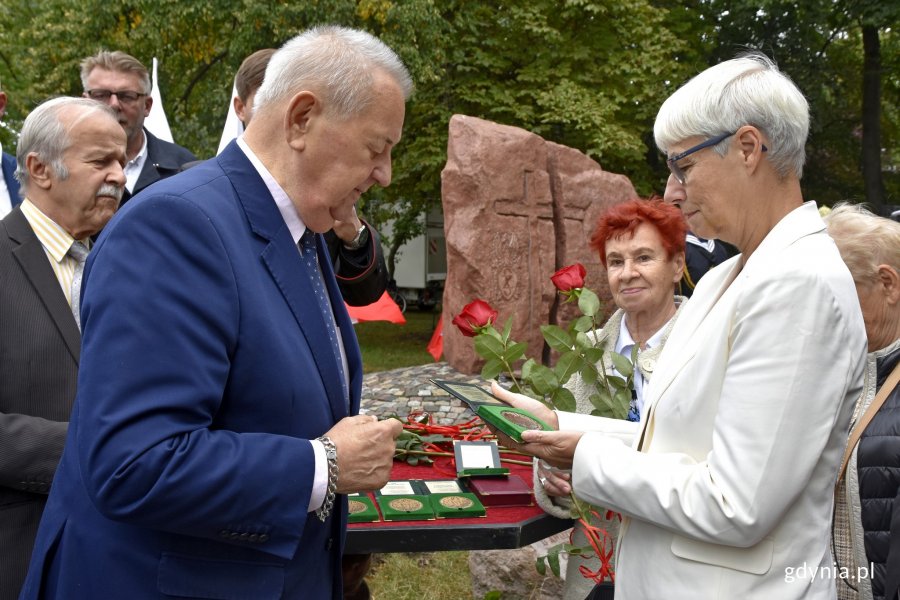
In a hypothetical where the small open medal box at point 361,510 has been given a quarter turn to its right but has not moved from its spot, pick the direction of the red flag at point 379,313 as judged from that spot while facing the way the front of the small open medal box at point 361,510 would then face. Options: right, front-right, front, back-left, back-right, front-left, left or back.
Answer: right

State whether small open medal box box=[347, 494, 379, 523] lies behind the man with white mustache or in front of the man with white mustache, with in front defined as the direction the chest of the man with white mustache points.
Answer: in front

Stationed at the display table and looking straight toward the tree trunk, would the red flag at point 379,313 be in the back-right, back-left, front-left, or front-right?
front-left

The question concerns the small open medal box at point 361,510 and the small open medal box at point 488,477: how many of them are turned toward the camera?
2

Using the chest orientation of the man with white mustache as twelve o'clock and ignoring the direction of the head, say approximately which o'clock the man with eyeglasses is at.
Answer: The man with eyeglasses is roughly at 8 o'clock from the man with white mustache.

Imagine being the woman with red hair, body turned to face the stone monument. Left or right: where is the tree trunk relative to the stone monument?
right

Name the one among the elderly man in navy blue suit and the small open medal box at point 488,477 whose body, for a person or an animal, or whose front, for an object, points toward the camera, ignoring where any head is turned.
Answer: the small open medal box

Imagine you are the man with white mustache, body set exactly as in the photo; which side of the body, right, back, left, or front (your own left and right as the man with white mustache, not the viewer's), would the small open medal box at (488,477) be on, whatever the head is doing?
front

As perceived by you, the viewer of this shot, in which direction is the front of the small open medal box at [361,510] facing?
facing the viewer

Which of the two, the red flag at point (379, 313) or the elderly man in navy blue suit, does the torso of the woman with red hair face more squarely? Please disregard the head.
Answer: the elderly man in navy blue suit

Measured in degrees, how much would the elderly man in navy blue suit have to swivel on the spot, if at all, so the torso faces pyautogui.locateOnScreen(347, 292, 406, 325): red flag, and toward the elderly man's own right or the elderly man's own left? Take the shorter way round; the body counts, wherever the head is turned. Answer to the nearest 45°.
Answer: approximately 90° to the elderly man's own left

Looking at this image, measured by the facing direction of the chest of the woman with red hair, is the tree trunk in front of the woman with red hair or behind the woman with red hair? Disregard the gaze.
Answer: behind

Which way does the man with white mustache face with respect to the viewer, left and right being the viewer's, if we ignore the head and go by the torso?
facing the viewer and to the right of the viewer
